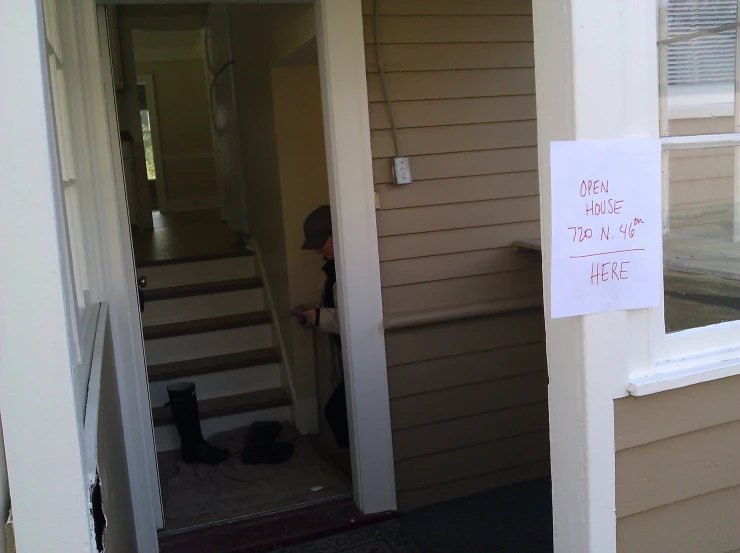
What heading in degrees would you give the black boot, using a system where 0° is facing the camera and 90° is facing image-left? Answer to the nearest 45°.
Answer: approximately 270°

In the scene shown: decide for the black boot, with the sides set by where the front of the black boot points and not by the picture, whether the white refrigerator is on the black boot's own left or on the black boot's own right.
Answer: on the black boot's own left

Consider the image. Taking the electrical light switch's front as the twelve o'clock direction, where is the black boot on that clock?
The black boot is roughly at 4 o'clock from the electrical light switch.

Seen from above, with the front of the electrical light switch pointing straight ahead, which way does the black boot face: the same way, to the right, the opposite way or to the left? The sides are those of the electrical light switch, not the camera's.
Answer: to the left

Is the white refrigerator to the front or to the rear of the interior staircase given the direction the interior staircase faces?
to the rear

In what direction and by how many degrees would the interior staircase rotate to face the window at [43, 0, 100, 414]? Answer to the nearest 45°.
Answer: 0° — it already faces it

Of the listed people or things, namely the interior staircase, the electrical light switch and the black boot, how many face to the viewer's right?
1

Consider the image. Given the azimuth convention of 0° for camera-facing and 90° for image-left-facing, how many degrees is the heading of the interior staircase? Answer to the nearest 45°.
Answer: approximately 0°

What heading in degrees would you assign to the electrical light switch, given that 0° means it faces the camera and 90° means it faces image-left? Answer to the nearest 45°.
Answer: approximately 0°
